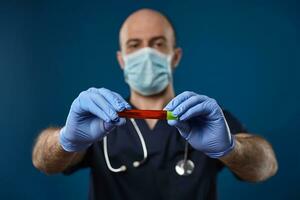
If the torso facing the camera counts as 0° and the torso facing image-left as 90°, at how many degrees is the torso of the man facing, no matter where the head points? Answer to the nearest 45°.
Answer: approximately 0°
